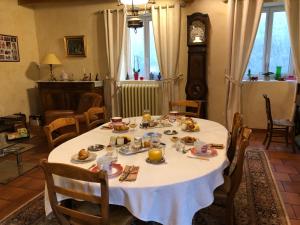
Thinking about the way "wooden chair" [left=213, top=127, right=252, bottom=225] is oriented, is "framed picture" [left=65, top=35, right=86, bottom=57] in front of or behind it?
in front

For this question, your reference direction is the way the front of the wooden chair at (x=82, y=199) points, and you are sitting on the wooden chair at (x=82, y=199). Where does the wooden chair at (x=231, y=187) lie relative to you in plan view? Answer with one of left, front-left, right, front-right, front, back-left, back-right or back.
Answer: front-right

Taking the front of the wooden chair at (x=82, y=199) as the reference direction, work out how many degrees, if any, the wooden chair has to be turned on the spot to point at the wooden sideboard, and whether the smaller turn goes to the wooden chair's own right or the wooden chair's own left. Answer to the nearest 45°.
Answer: approximately 45° to the wooden chair's own left

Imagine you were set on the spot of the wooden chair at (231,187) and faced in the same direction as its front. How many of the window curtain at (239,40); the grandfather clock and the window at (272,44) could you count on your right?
3

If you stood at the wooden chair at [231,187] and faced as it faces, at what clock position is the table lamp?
The table lamp is roughly at 1 o'clock from the wooden chair.

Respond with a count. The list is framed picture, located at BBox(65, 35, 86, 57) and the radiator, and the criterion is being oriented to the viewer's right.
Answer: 0

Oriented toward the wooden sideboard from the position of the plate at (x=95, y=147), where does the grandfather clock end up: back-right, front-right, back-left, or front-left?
front-right

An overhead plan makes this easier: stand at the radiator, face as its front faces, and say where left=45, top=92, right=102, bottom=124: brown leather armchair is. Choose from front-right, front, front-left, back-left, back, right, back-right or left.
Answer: right

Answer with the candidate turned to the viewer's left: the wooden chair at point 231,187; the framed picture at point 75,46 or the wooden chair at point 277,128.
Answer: the wooden chair at point 231,187

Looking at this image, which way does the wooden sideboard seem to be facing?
toward the camera

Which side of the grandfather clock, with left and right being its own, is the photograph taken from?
front

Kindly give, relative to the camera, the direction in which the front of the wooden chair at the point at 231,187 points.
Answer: facing to the left of the viewer

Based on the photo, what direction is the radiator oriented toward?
toward the camera

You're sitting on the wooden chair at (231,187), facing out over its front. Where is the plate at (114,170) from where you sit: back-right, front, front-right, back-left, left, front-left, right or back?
front-left

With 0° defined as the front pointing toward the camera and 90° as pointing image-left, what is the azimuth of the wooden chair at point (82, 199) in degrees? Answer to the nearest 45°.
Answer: approximately 225°
